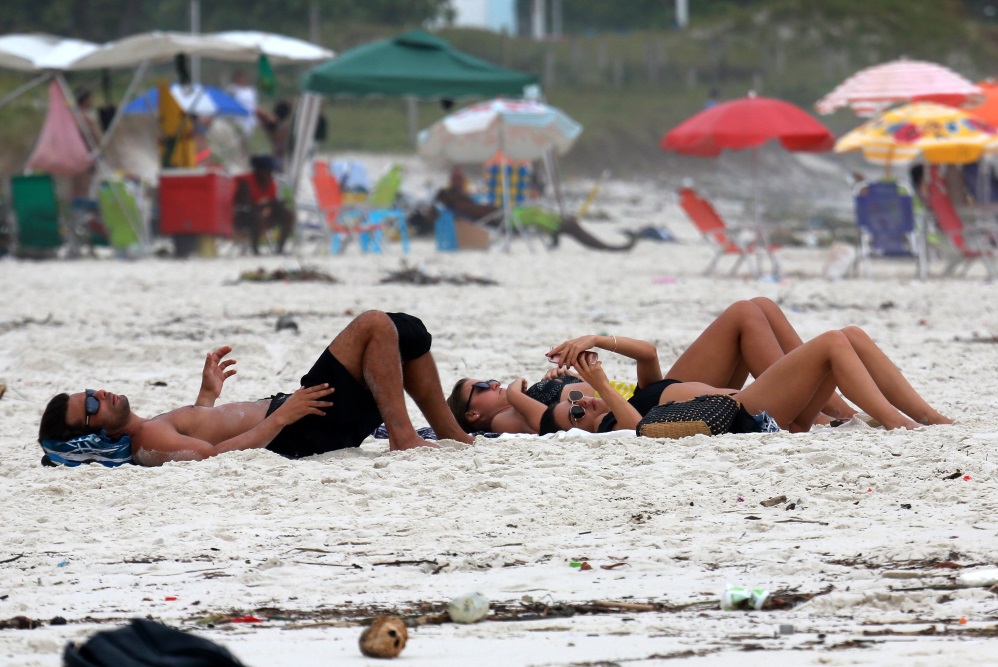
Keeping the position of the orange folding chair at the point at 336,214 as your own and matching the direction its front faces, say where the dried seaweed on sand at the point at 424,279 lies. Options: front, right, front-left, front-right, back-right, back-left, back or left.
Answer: right

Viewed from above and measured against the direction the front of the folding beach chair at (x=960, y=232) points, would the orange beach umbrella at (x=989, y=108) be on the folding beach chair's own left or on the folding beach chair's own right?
on the folding beach chair's own left

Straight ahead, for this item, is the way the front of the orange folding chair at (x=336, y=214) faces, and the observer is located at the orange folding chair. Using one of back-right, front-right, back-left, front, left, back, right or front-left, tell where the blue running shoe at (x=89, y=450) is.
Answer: right

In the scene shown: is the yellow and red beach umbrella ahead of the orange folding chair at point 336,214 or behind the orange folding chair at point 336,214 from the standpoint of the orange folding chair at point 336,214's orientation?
ahead

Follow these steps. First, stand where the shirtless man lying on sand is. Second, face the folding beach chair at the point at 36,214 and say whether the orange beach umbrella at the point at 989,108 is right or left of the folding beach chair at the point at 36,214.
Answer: right

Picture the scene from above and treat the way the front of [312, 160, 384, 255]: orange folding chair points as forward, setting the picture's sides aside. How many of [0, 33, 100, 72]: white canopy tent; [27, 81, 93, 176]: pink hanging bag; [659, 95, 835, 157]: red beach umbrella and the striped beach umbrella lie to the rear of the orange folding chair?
2

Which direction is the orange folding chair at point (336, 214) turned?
to the viewer's right

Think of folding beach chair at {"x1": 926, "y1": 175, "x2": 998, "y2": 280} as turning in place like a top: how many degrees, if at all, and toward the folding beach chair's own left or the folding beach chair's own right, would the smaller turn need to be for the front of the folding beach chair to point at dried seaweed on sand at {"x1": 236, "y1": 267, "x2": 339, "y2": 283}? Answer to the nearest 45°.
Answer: approximately 135° to the folding beach chair's own right
